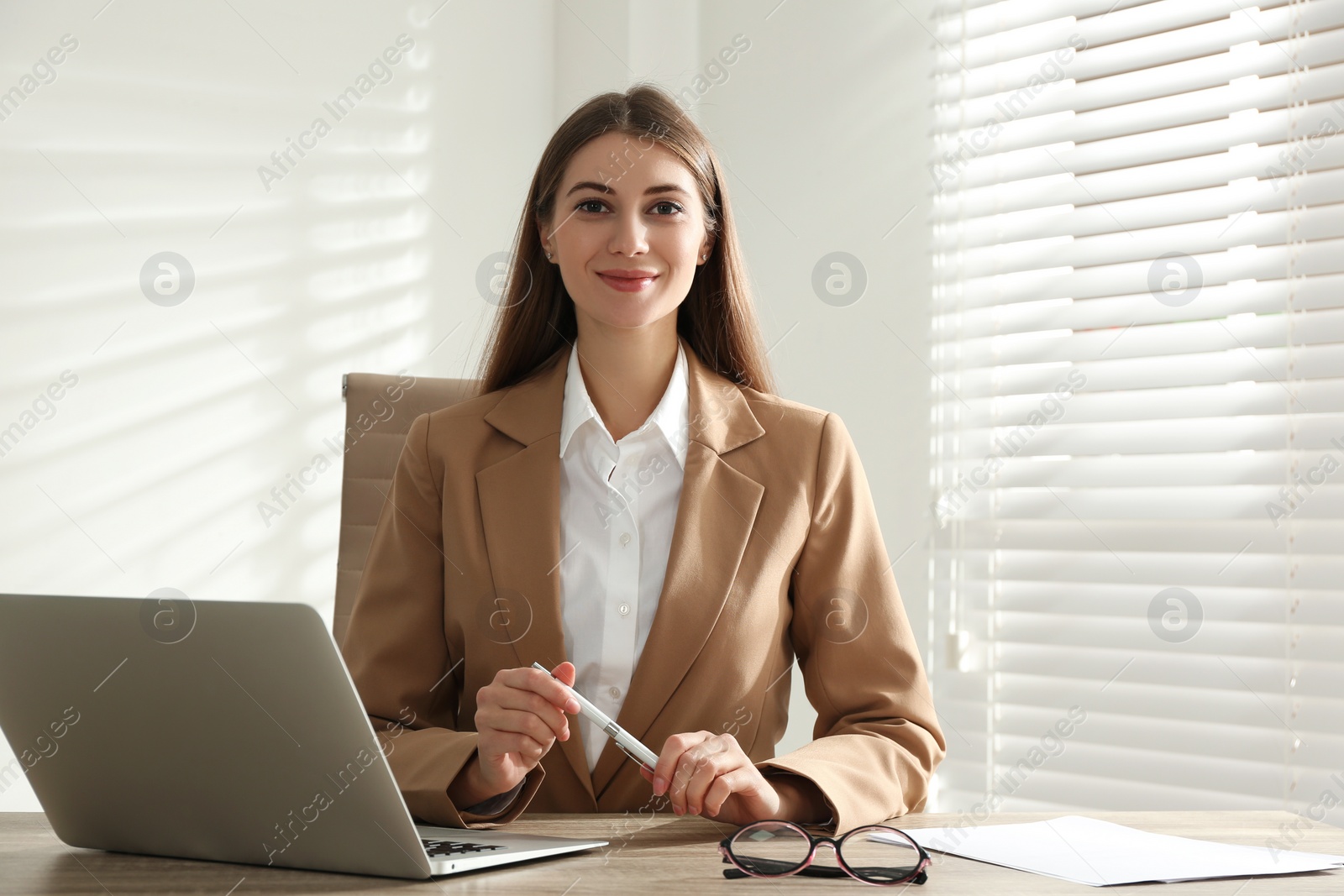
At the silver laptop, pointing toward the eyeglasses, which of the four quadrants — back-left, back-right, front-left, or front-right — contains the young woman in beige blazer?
front-left

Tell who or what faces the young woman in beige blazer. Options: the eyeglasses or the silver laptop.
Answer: the silver laptop

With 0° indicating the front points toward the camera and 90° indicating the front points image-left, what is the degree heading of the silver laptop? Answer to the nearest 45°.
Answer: approximately 225°

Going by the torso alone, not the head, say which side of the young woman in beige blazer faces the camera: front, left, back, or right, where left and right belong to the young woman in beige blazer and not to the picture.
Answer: front

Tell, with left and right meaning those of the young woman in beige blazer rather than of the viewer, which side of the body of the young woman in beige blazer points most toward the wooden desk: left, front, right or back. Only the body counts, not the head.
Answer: front

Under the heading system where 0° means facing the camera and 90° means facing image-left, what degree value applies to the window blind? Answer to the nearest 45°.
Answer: approximately 45°

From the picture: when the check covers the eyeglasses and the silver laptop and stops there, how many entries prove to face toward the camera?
1

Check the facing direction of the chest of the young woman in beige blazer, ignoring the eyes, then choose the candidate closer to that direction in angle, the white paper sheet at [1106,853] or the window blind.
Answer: the white paper sheet

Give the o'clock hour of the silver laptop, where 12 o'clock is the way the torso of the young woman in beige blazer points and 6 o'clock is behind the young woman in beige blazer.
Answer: The silver laptop is roughly at 1 o'clock from the young woman in beige blazer.

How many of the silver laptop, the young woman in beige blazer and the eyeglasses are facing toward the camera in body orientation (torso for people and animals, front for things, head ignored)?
2

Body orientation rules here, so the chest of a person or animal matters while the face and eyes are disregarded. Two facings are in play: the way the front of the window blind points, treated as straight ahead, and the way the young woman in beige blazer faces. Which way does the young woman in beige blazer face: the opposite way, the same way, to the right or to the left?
the same way

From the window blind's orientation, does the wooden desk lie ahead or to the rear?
ahead
